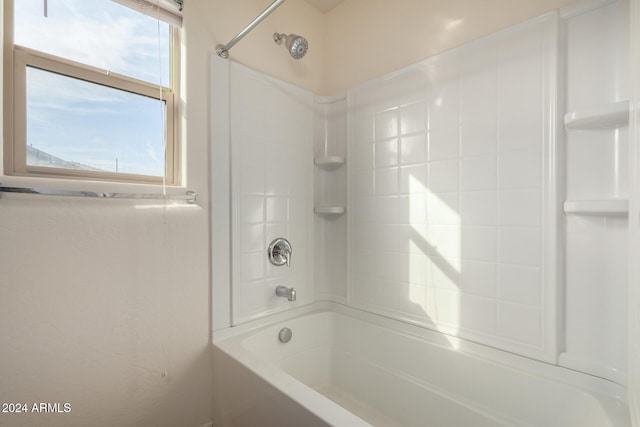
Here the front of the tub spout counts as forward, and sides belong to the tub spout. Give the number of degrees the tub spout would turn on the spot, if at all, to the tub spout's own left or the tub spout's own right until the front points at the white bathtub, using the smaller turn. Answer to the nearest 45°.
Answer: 0° — it already faces it

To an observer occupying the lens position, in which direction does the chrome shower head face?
facing the viewer and to the right of the viewer

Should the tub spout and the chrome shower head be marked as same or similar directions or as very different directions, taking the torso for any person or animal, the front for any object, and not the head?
same or similar directions

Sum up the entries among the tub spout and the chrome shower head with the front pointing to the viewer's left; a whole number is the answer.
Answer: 0

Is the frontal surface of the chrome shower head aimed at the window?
no
